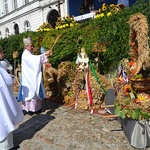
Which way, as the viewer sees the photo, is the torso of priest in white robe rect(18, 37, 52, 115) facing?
to the viewer's right

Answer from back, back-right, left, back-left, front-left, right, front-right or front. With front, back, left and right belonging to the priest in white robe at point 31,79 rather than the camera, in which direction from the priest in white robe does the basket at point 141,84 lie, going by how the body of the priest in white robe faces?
front-right

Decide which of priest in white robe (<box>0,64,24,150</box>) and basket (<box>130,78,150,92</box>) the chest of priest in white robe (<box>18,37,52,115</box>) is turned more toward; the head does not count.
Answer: the basket

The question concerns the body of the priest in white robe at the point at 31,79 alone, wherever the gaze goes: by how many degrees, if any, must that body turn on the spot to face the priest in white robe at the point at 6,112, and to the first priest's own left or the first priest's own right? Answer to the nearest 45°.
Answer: approximately 90° to the first priest's own right

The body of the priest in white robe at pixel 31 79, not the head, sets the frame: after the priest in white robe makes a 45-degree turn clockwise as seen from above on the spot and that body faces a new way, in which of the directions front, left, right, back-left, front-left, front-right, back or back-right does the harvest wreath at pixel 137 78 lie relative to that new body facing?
front

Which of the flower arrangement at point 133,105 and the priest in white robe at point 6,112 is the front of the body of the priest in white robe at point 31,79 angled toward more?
the flower arrangement

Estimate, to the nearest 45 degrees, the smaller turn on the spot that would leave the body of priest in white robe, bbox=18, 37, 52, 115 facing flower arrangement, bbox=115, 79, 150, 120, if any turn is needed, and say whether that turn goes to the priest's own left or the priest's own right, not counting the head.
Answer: approximately 45° to the priest's own right

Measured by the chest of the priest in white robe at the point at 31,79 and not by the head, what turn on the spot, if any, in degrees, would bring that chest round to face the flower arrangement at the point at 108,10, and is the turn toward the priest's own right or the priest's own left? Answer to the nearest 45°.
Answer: approximately 45° to the priest's own left
